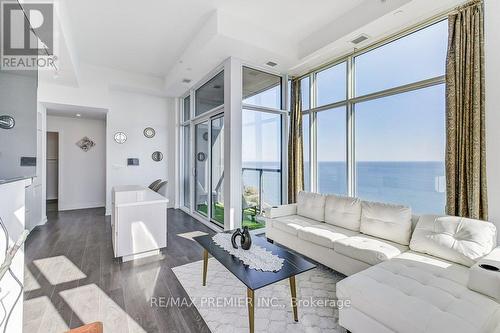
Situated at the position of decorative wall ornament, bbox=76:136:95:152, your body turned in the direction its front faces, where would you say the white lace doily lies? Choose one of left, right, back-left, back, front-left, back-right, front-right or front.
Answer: front

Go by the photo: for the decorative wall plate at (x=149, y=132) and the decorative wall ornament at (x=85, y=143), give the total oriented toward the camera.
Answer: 2

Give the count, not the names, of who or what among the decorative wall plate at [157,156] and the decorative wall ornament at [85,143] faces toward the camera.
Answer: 2

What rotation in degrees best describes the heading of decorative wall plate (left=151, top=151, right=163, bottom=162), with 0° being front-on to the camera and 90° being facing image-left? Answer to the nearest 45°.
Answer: approximately 0°

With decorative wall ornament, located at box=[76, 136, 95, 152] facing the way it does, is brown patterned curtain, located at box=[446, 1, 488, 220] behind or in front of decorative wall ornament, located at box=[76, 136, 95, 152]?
in front

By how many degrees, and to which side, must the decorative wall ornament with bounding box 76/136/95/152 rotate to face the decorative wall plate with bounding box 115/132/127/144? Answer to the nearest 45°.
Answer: approximately 45° to its left

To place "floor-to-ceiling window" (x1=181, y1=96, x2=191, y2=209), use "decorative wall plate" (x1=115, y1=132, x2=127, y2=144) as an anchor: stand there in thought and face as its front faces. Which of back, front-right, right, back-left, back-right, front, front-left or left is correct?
left

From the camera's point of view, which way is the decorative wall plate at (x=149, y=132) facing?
toward the camera

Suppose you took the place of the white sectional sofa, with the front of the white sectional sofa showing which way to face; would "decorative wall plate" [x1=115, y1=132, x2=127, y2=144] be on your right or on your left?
on your right

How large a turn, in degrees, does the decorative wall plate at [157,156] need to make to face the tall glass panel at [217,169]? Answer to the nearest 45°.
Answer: approximately 45° to its left

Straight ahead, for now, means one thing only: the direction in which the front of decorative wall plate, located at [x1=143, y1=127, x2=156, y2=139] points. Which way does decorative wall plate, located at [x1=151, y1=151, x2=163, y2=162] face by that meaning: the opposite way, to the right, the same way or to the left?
the same way

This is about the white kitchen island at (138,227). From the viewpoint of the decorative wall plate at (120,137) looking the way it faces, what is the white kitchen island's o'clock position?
The white kitchen island is roughly at 12 o'clock from the decorative wall plate.

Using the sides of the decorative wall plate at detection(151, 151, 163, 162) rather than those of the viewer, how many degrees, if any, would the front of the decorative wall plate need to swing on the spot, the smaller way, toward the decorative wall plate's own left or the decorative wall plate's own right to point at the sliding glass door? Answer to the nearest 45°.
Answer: approximately 45° to the decorative wall plate's own left

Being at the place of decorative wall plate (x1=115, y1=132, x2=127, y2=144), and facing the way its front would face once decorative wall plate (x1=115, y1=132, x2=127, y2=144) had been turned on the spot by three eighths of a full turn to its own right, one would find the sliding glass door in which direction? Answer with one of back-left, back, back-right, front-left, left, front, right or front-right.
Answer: back

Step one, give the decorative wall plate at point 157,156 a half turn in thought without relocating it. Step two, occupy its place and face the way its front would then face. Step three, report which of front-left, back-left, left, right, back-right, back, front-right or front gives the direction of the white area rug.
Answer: back
